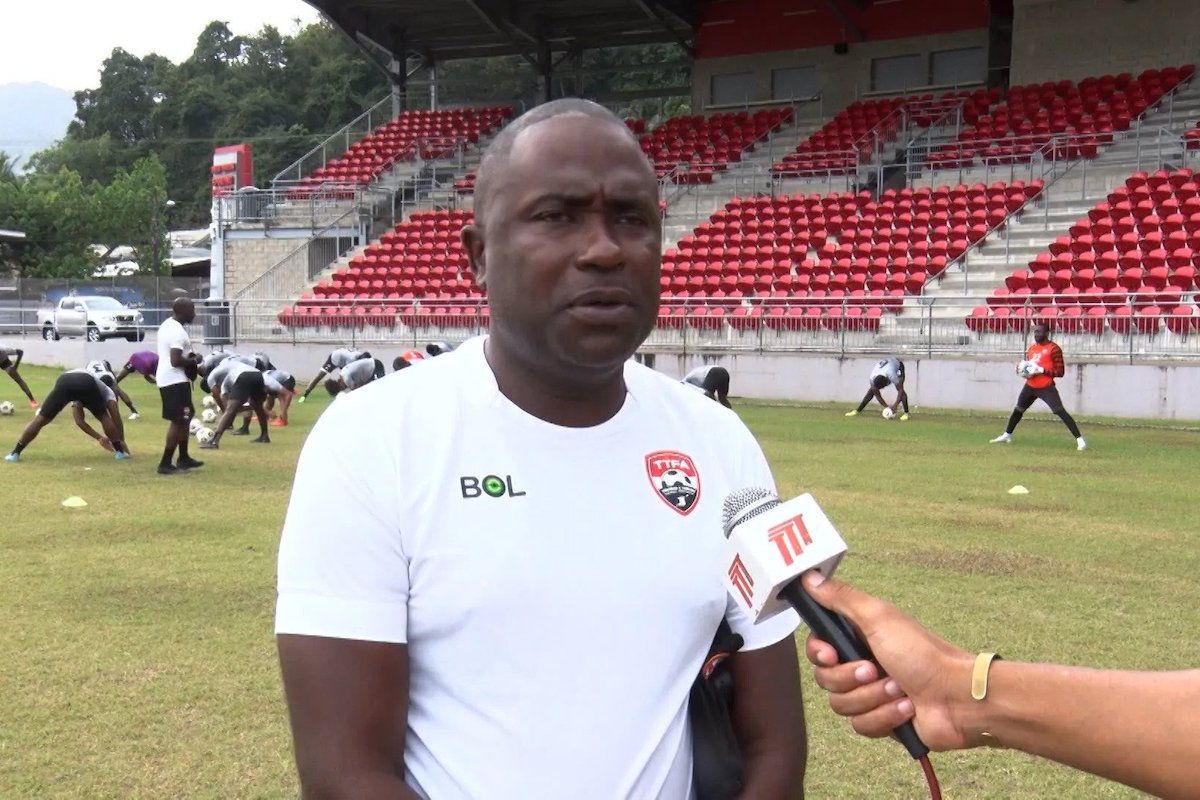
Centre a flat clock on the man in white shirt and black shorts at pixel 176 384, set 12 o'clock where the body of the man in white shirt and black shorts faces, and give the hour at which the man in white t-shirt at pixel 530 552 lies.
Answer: The man in white t-shirt is roughly at 3 o'clock from the man in white shirt and black shorts.

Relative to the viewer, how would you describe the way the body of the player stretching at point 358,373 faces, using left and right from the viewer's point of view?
facing to the left of the viewer

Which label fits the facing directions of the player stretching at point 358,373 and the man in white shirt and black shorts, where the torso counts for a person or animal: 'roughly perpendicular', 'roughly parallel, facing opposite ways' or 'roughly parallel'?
roughly parallel, facing opposite ways

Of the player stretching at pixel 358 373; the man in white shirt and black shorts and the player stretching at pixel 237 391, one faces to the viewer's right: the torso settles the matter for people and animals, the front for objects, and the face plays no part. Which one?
the man in white shirt and black shorts

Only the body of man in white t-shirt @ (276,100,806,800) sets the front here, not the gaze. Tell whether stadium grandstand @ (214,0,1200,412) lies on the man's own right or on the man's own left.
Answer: on the man's own left

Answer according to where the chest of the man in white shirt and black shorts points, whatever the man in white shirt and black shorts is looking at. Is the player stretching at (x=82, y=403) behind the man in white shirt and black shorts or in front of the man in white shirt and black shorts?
behind

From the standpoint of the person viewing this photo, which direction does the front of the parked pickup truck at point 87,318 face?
facing the viewer and to the right of the viewer

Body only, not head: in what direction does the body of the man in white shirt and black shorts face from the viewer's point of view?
to the viewer's right

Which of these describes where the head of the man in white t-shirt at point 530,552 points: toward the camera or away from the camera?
toward the camera

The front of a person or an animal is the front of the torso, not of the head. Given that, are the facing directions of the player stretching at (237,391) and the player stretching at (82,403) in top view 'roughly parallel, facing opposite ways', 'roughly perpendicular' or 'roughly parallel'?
roughly perpendicular
